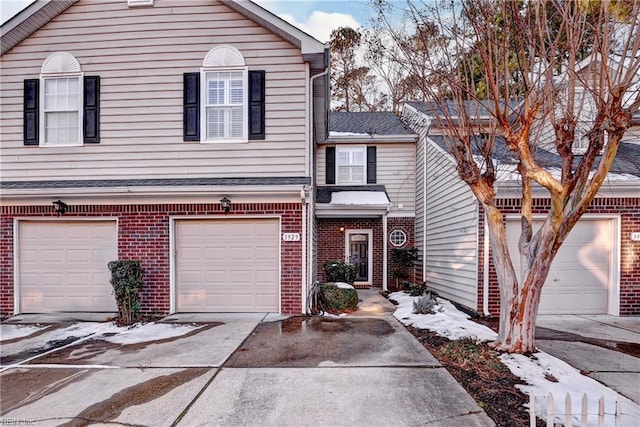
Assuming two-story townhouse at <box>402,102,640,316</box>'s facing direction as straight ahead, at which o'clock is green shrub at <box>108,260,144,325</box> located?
The green shrub is roughly at 2 o'clock from the two-story townhouse.

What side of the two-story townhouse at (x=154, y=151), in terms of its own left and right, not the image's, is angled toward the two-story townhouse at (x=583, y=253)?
left

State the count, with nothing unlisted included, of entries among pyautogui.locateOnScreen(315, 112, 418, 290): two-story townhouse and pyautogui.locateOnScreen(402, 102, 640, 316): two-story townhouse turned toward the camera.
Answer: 2

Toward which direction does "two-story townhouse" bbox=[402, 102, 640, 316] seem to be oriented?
toward the camera

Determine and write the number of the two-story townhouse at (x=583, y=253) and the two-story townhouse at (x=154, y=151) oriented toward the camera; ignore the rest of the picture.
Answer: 2

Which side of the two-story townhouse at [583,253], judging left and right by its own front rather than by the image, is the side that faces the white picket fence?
front

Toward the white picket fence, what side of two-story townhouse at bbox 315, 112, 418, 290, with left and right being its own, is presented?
front

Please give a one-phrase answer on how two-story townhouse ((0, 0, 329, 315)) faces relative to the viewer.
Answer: facing the viewer

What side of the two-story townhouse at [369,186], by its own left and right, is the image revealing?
front
